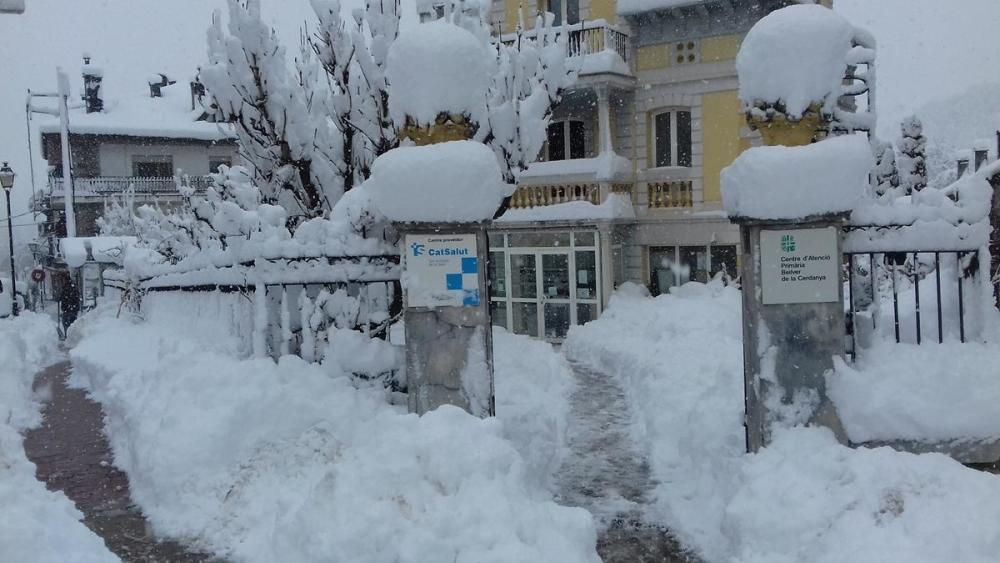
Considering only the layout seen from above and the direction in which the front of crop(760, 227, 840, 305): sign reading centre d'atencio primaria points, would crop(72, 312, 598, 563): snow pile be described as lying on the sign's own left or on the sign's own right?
on the sign's own right

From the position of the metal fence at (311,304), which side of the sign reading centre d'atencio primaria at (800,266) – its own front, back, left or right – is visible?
right

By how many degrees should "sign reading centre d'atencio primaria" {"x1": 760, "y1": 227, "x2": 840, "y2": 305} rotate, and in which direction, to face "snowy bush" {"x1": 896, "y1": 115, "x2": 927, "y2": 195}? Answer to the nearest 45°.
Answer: approximately 180°

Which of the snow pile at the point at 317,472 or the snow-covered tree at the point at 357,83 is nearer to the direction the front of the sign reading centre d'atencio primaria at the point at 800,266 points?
the snow pile

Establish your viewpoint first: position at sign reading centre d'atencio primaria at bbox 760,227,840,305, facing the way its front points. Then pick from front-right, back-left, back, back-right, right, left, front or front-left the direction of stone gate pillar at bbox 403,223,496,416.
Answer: right

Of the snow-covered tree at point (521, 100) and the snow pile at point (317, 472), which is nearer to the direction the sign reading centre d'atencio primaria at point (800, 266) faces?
the snow pile

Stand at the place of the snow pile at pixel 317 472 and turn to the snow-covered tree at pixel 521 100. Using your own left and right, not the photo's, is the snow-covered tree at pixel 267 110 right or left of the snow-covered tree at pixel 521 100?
left

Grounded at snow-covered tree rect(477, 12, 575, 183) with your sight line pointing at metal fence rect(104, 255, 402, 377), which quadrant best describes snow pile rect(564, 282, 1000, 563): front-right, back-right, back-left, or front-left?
front-left

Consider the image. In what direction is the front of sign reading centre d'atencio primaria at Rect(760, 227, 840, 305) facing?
toward the camera

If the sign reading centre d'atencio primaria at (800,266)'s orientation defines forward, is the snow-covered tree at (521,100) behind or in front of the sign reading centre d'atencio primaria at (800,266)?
behind
